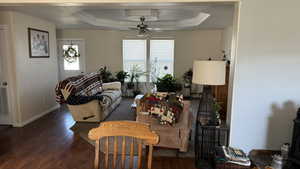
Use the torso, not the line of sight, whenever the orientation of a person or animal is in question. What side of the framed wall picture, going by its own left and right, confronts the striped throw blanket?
front

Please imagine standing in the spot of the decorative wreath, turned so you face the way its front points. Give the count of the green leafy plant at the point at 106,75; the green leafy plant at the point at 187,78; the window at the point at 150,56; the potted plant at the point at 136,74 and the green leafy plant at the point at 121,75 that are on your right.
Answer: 0

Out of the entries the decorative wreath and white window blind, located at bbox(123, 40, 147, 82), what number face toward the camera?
2

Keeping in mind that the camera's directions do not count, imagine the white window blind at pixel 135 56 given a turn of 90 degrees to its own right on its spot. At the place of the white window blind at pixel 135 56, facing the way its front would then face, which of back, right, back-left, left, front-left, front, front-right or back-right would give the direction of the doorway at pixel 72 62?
front

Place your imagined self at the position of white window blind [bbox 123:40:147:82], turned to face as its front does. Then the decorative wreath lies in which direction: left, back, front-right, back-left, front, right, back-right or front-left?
right

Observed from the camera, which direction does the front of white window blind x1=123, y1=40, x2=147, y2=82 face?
facing the viewer

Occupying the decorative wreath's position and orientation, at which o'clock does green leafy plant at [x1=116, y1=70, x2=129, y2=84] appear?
The green leafy plant is roughly at 10 o'clock from the decorative wreath.

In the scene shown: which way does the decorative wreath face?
toward the camera

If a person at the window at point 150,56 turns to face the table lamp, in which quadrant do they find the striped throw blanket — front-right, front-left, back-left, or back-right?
front-right

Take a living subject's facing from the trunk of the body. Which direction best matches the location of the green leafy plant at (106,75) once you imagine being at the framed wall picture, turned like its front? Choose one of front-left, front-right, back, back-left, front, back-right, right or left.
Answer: left

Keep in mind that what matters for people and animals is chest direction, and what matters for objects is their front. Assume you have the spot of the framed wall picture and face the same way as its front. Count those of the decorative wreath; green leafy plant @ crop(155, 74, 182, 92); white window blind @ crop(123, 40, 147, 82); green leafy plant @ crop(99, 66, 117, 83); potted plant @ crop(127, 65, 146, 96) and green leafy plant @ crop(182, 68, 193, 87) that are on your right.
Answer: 0

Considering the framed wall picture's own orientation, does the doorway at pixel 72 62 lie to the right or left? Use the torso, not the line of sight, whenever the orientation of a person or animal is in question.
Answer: on its left

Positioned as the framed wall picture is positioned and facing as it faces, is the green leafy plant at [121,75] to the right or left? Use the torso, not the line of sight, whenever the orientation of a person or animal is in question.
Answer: on its left

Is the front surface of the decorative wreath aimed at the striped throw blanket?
yes

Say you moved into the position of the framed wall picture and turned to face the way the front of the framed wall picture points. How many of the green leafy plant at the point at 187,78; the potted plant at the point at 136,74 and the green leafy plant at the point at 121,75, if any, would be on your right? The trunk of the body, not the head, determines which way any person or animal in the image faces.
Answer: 0

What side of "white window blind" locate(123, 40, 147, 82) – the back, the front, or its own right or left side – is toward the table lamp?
front

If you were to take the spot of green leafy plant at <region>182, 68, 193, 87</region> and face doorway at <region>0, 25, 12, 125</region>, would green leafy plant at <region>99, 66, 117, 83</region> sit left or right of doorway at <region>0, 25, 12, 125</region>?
right

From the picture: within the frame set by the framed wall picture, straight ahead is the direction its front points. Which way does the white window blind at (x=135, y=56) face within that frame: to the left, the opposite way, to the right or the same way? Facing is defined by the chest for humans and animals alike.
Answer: to the right
